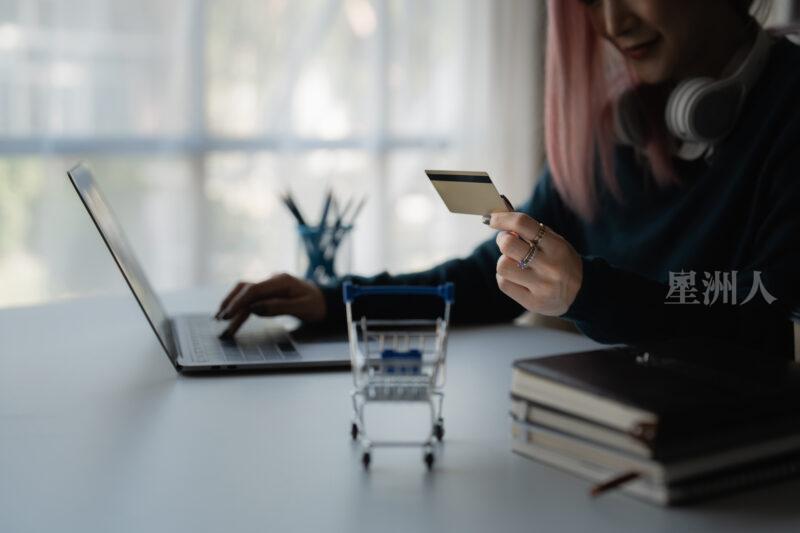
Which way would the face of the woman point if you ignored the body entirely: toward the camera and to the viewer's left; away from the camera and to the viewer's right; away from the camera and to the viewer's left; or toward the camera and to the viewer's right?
toward the camera and to the viewer's left

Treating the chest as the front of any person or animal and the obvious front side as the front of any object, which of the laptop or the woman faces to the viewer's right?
the laptop

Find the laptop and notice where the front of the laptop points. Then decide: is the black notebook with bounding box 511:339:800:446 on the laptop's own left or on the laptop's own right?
on the laptop's own right

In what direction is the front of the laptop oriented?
to the viewer's right

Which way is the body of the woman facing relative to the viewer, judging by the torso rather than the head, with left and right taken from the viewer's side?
facing the viewer and to the left of the viewer

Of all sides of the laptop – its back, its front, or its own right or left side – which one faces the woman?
front

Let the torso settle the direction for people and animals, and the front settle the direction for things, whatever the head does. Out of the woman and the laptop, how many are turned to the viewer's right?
1

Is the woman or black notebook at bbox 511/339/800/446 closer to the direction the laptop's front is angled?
the woman

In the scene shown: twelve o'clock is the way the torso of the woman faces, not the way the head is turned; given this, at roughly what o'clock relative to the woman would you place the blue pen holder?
The blue pen holder is roughly at 2 o'clock from the woman.

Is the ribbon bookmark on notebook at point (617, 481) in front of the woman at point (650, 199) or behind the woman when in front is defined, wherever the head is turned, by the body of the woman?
in front

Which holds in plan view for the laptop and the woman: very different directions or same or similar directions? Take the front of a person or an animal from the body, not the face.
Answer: very different directions
